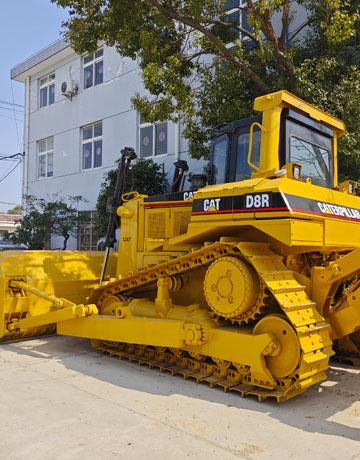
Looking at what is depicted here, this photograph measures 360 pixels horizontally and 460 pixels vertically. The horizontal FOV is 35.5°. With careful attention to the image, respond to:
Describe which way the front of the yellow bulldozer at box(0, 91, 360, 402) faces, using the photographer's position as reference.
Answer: facing away from the viewer and to the left of the viewer

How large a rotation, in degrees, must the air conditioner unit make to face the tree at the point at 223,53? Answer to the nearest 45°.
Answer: approximately 45° to its left

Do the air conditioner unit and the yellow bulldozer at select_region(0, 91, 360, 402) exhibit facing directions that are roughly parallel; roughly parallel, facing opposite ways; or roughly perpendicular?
roughly perpendicular

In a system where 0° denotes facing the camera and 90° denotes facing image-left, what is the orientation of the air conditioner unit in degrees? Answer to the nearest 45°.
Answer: approximately 45°

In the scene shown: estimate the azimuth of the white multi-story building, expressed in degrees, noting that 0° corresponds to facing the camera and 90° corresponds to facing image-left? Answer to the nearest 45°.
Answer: approximately 45°

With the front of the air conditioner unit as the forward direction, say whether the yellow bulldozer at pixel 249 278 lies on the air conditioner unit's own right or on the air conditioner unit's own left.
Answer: on the air conditioner unit's own left
